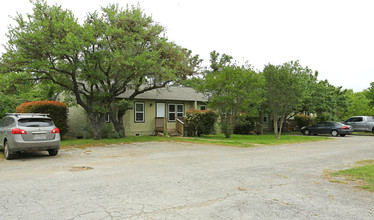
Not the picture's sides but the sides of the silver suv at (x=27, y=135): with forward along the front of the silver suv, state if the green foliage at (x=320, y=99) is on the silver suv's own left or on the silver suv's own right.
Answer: on the silver suv's own right

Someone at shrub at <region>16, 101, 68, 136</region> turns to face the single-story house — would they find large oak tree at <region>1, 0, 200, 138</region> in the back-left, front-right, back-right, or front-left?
front-right

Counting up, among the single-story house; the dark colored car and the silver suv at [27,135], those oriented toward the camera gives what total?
1

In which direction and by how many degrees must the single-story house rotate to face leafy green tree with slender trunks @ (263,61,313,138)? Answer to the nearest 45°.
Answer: approximately 45° to its left

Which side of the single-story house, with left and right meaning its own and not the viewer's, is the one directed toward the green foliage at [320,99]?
left

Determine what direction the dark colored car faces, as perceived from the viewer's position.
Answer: facing away from the viewer and to the left of the viewer

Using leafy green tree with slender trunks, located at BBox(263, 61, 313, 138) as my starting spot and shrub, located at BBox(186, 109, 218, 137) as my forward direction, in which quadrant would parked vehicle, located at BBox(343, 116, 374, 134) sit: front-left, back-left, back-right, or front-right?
back-right

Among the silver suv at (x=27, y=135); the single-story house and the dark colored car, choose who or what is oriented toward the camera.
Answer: the single-story house

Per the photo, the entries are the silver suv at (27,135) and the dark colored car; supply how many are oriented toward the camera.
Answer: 0

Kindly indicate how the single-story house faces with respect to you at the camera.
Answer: facing the viewer

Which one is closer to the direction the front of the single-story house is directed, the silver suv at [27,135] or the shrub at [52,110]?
the silver suv

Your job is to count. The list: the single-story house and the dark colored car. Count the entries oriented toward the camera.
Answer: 1

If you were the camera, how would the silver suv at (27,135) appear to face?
facing away from the viewer and to the left of the viewer
